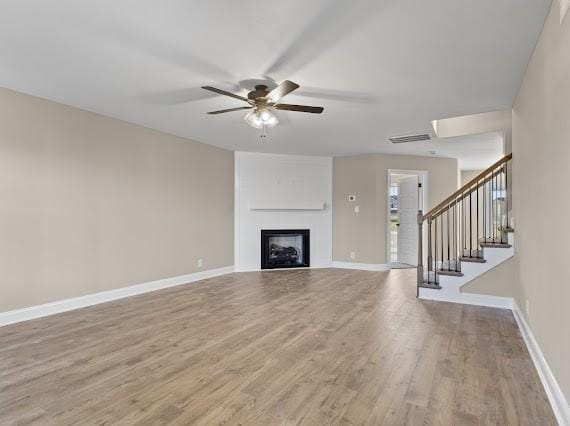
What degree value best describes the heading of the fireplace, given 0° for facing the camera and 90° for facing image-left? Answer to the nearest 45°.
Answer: approximately 0°

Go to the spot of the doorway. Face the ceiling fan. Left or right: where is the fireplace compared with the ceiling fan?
right

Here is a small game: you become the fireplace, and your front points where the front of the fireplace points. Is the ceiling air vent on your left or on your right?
on your left

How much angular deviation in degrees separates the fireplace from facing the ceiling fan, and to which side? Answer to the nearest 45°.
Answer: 0° — it already faces it

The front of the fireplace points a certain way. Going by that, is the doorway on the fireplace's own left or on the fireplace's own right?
on the fireplace's own left

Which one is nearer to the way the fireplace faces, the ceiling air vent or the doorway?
the ceiling air vent

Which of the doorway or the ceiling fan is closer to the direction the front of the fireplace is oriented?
the ceiling fan
